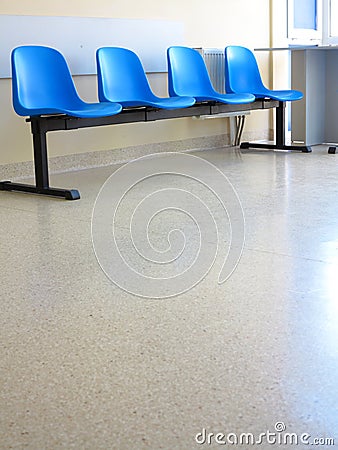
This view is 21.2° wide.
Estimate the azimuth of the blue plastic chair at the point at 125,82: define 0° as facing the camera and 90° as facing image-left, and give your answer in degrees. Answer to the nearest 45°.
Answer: approximately 315°

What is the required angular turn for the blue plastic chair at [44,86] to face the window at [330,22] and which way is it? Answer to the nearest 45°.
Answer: approximately 90° to its left

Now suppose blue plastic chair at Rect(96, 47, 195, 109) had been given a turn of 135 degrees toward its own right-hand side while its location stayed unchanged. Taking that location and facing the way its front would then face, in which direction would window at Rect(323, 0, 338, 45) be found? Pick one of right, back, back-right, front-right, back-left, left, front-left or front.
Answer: back-right

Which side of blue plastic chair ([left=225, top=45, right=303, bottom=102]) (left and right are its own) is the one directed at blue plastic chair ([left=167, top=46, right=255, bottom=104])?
right

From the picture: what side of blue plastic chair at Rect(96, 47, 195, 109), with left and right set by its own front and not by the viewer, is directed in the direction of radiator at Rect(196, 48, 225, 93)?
left

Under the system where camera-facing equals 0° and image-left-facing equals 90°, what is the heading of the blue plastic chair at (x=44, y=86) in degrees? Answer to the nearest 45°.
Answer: approximately 315°

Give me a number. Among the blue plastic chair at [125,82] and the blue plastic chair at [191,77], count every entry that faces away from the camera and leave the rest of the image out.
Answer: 0

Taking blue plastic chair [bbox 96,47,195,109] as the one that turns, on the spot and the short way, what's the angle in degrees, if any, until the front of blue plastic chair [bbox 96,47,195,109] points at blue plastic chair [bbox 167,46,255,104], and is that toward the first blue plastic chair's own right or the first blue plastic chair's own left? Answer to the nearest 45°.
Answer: approximately 90° to the first blue plastic chair's own left
